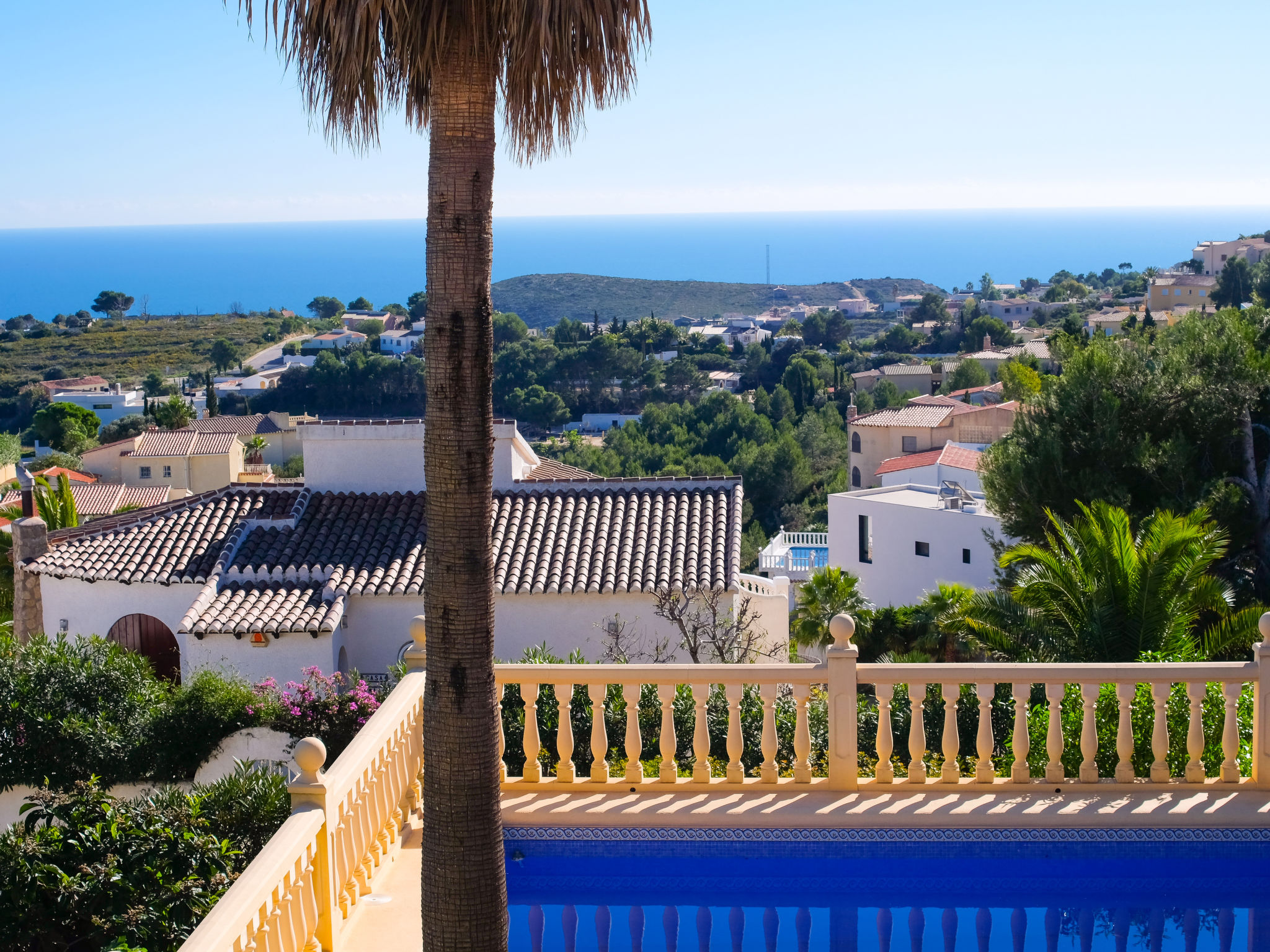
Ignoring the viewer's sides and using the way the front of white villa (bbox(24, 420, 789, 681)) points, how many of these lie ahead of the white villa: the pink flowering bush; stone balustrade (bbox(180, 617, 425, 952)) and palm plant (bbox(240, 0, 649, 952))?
3

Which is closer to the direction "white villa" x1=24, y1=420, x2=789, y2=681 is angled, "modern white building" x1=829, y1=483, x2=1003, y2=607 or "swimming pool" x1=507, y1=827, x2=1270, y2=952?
the swimming pool

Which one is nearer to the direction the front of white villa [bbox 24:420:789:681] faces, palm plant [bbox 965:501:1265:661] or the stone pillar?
the palm plant

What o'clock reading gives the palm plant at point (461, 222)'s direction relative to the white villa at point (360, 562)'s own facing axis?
The palm plant is roughly at 12 o'clock from the white villa.

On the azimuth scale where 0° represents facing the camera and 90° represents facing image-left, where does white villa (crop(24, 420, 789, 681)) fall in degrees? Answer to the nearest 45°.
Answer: approximately 0°

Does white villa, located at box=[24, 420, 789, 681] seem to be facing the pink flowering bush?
yes
